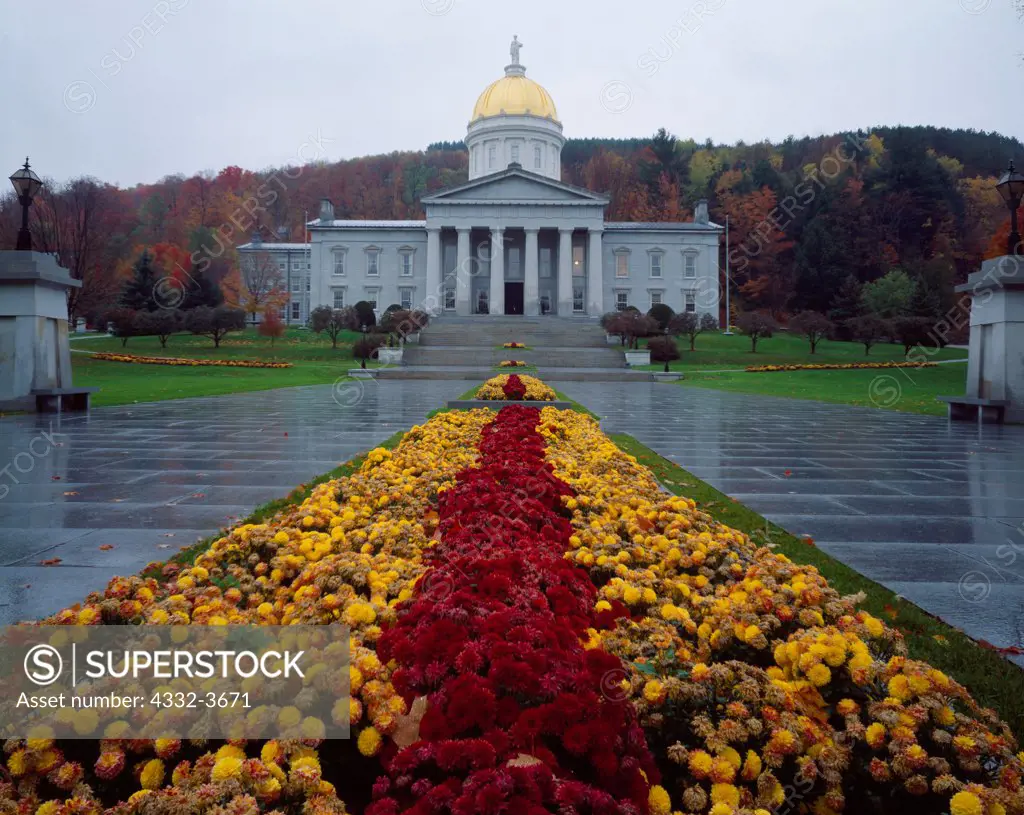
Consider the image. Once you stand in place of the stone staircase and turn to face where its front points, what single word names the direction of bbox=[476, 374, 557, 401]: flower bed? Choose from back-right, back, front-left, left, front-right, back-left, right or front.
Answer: front

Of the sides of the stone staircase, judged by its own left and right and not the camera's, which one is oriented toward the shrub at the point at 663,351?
left

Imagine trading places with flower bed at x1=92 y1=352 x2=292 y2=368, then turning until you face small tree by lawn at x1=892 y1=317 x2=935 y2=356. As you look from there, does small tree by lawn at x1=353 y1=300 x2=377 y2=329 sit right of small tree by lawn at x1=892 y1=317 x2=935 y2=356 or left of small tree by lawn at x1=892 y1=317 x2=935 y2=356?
left

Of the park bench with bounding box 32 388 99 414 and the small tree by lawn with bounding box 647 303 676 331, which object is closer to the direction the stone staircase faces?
the park bench

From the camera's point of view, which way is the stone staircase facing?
toward the camera

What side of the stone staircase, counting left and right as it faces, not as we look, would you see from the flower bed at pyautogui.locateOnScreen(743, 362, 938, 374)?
left

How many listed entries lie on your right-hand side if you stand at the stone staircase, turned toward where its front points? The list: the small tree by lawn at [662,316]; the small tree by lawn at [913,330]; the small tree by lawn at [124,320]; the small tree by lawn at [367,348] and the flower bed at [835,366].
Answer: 2

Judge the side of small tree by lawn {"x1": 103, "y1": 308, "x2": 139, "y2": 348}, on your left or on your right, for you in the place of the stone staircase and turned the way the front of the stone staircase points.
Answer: on your right

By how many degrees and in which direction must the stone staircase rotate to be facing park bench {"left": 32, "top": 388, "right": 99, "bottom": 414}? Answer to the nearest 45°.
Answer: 0° — it already faces it

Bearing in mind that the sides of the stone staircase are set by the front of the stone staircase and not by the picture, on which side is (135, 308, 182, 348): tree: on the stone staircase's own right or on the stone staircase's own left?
on the stone staircase's own right

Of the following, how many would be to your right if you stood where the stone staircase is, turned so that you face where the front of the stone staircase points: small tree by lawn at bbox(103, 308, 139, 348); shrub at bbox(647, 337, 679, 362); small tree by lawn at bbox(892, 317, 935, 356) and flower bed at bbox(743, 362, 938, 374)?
1

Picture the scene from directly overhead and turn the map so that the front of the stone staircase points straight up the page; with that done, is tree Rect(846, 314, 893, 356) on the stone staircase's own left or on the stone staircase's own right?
on the stone staircase's own left

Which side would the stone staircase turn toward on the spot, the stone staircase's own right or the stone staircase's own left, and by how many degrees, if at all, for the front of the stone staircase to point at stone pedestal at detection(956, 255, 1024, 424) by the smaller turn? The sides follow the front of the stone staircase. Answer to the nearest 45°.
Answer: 0° — it already faces it

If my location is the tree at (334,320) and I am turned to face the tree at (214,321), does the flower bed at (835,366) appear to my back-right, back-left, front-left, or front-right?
back-left
